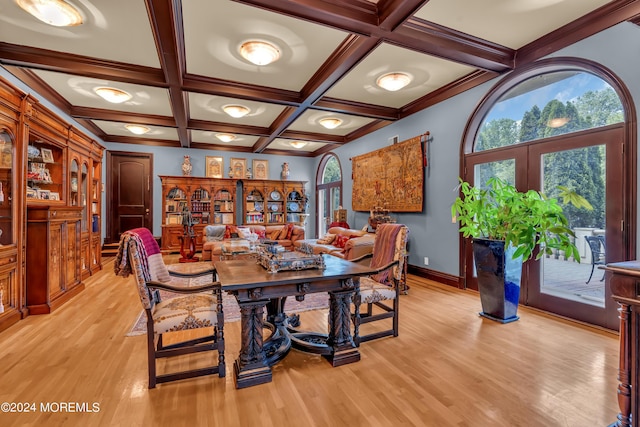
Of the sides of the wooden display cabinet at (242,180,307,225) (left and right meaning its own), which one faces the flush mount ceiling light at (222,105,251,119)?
front

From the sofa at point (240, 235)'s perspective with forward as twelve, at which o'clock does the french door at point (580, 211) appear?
The french door is roughly at 11 o'clock from the sofa.

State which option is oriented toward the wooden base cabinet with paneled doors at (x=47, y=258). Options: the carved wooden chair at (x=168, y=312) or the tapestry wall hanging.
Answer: the tapestry wall hanging

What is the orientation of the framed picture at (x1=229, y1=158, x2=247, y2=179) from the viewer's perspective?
toward the camera

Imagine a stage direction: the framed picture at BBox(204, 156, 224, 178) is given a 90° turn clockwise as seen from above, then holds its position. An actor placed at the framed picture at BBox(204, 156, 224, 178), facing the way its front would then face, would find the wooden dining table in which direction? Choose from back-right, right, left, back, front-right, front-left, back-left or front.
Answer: left

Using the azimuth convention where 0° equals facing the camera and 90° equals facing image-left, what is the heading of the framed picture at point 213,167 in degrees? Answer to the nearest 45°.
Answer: approximately 0°

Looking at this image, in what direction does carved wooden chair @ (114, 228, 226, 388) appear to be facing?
to the viewer's right

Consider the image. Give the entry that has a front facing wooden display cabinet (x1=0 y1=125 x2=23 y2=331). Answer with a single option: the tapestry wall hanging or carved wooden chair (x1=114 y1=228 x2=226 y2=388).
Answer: the tapestry wall hanging

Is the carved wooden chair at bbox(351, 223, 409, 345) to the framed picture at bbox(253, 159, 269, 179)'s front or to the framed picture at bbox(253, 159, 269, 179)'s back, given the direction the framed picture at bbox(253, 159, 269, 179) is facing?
to the front

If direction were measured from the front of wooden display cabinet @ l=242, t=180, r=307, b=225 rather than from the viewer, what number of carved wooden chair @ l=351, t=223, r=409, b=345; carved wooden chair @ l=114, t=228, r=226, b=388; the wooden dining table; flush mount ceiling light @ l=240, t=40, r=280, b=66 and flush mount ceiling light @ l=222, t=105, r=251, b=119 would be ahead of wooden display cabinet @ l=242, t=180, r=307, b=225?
5

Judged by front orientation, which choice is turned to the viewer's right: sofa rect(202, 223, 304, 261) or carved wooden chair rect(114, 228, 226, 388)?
the carved wooden chair

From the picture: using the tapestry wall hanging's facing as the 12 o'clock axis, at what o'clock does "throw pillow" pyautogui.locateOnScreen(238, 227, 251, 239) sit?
The throw pillow is roughly at 2 o'clock from the tapestry wall hanging.

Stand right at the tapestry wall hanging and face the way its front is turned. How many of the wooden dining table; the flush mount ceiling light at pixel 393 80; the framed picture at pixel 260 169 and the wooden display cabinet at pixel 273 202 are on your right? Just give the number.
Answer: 2

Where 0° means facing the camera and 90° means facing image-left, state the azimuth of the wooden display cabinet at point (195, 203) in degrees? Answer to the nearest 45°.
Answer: approximately 0°

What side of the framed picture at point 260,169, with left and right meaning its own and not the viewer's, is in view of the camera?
front

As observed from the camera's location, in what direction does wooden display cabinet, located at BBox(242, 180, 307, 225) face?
facing the viewer

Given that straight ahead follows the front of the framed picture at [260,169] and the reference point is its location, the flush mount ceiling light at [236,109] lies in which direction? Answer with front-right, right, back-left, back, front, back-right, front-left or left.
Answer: front

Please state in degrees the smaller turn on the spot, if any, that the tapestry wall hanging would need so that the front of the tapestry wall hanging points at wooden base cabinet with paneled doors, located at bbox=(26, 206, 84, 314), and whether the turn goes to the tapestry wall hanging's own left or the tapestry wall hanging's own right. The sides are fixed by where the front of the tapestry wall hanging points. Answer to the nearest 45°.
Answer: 0° — it already faces it
